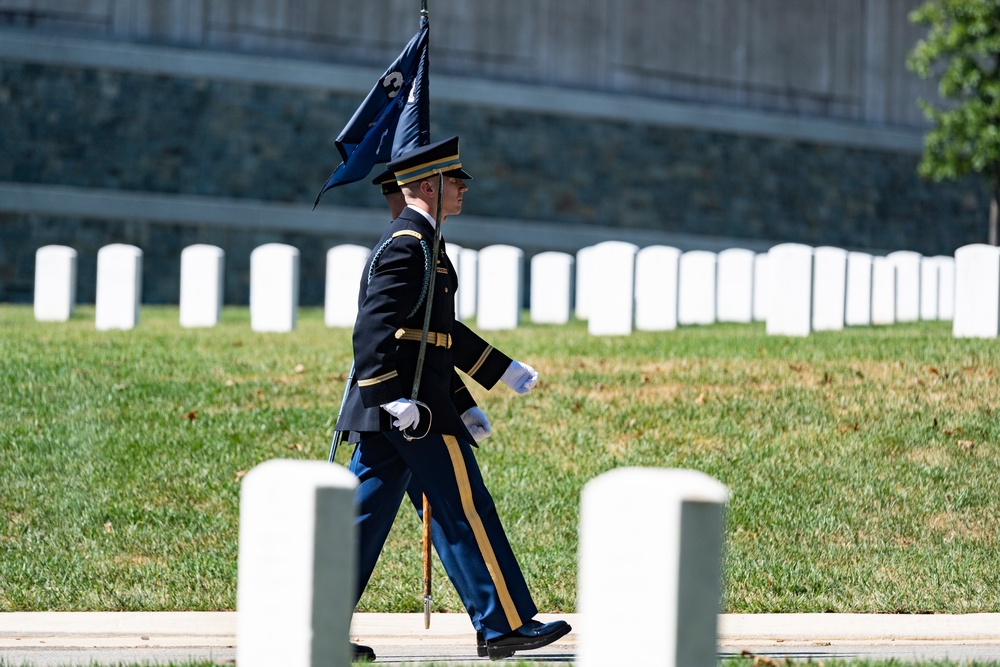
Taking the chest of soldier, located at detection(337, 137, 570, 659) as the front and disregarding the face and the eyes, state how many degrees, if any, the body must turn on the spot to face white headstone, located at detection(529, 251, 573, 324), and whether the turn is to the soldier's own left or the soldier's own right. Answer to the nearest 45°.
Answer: approximately 90° to the soldier's own left

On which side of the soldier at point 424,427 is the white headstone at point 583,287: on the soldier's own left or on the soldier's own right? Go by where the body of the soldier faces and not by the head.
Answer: on the soldier's own left

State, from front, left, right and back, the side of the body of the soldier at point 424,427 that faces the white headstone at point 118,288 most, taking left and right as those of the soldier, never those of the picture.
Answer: left

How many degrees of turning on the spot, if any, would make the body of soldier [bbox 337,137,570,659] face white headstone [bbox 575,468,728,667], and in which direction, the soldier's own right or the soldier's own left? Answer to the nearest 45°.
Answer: approximately 90° to the soldier's own right

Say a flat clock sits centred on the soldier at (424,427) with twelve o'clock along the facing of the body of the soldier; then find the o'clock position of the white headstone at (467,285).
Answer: The white headstone is roughly at 9 o'clock from the soldier.

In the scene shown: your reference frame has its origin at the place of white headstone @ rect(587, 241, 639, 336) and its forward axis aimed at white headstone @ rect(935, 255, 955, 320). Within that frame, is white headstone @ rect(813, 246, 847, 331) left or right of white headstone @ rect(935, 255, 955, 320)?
right

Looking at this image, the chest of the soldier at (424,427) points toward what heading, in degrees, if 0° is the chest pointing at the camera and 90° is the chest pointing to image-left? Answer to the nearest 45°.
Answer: approximately 270°

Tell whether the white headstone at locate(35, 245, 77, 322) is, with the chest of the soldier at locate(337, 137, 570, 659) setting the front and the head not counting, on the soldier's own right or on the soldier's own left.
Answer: on the soldier's own left

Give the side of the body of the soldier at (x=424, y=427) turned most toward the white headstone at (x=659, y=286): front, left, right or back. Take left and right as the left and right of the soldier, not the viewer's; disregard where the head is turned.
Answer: left

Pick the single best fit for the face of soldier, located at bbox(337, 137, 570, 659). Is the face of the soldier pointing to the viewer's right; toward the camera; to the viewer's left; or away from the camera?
to the viewer's right

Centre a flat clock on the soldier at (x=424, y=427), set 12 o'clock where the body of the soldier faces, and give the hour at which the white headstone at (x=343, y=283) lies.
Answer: The white headstone is roughly at 9 o'clock from the soldier.
